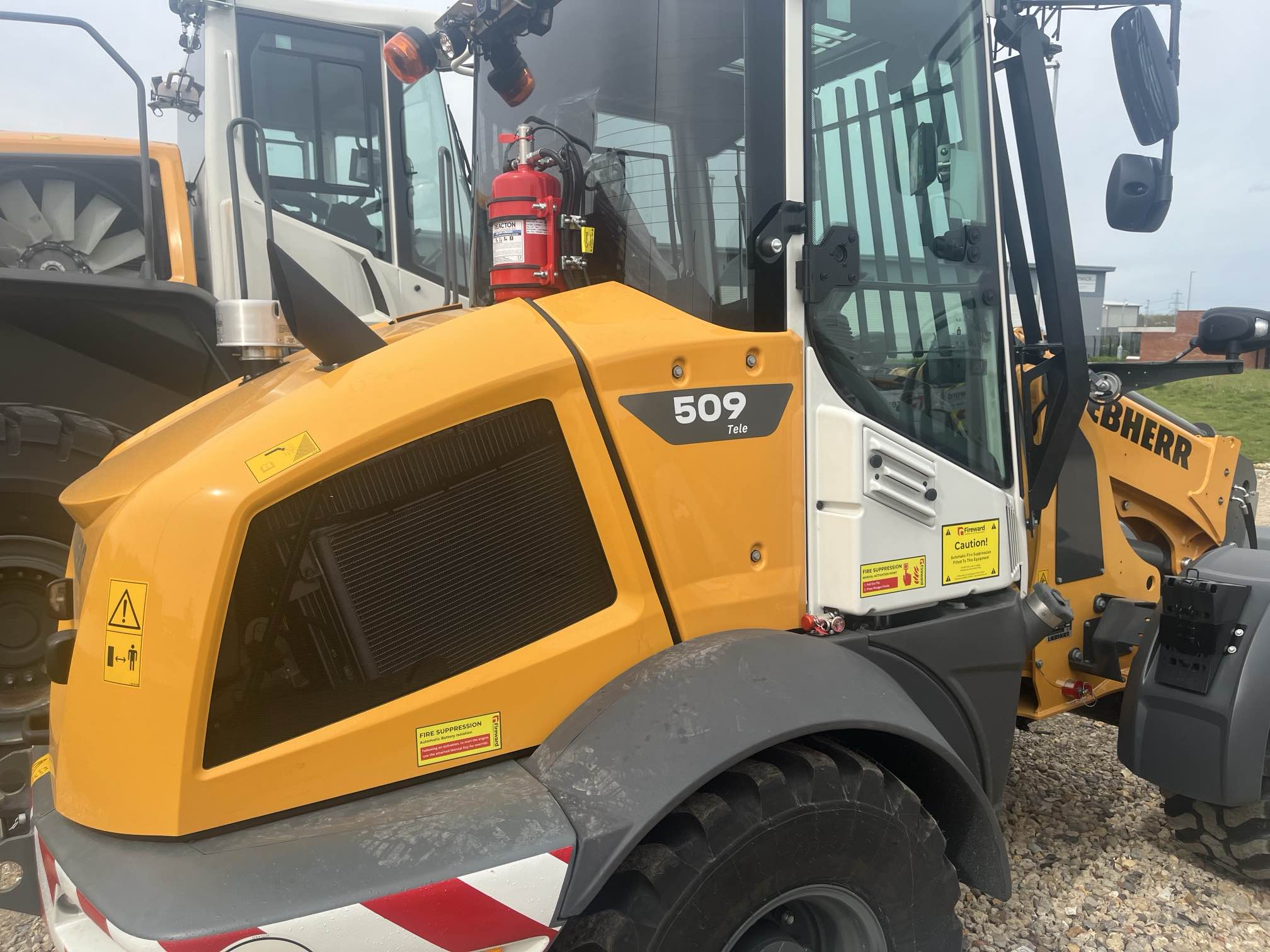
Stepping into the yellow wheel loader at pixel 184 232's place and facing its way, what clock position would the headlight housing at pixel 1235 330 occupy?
The headlight housing is roughly at 3 o'clock from the yellow wheel loader.

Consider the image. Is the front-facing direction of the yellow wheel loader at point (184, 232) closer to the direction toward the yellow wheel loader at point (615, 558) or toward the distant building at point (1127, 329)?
the distant building

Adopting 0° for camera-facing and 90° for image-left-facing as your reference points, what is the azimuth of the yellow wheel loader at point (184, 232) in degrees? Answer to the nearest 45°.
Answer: approximately 225°

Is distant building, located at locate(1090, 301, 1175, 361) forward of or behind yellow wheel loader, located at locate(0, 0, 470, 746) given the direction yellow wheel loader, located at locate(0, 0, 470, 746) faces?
forward

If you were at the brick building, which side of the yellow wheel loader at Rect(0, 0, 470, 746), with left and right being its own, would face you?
front
